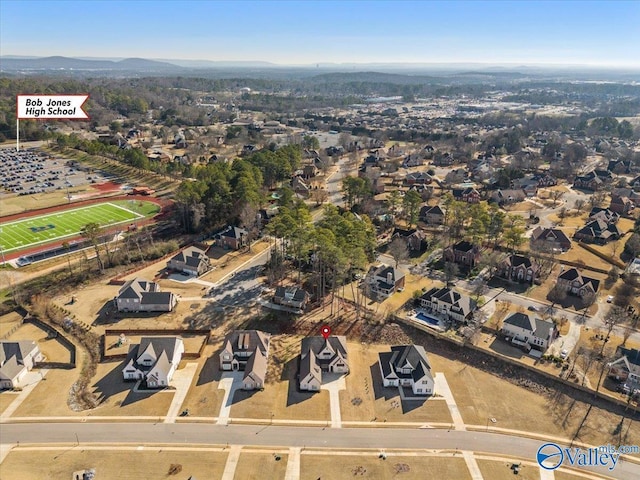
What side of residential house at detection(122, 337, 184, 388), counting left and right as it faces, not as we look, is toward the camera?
front

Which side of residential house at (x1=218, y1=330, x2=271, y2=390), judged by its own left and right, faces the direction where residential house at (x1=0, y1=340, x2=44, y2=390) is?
right

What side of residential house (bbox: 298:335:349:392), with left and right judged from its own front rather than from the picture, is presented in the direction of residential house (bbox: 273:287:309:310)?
back

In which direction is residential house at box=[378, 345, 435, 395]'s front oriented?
toward the camera

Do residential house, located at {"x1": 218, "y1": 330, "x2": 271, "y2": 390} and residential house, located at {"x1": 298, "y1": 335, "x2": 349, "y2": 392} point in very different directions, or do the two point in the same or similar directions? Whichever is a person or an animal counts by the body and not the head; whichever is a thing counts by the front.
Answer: same or similar directions

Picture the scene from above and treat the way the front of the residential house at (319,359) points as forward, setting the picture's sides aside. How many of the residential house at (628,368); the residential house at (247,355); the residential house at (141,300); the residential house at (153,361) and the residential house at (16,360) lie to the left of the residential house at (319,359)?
1

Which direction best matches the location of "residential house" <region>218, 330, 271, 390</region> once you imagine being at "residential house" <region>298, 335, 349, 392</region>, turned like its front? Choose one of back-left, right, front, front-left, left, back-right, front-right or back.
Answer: right

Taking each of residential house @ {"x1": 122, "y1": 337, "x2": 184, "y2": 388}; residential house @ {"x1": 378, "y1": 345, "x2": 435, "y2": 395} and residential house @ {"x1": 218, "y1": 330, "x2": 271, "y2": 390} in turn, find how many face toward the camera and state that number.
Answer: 3

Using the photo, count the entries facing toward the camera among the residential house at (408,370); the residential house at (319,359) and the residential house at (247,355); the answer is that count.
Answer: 3

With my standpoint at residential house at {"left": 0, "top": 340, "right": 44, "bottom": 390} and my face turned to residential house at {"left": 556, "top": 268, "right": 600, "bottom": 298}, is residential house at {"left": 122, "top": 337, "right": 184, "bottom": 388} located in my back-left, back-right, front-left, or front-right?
front-right

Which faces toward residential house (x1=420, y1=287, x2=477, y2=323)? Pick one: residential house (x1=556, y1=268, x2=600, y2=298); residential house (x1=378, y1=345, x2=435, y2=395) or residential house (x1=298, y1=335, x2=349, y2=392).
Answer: residential house (x1=556, y1=268, x2=600, y2=298)

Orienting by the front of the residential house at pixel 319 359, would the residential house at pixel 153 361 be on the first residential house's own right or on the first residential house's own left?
on the first residential house's own right

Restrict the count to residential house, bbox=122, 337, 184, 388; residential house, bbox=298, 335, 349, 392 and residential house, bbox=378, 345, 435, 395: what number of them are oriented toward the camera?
3

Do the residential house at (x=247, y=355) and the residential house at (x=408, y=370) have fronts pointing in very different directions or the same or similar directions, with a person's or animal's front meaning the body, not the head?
same or similar directions
